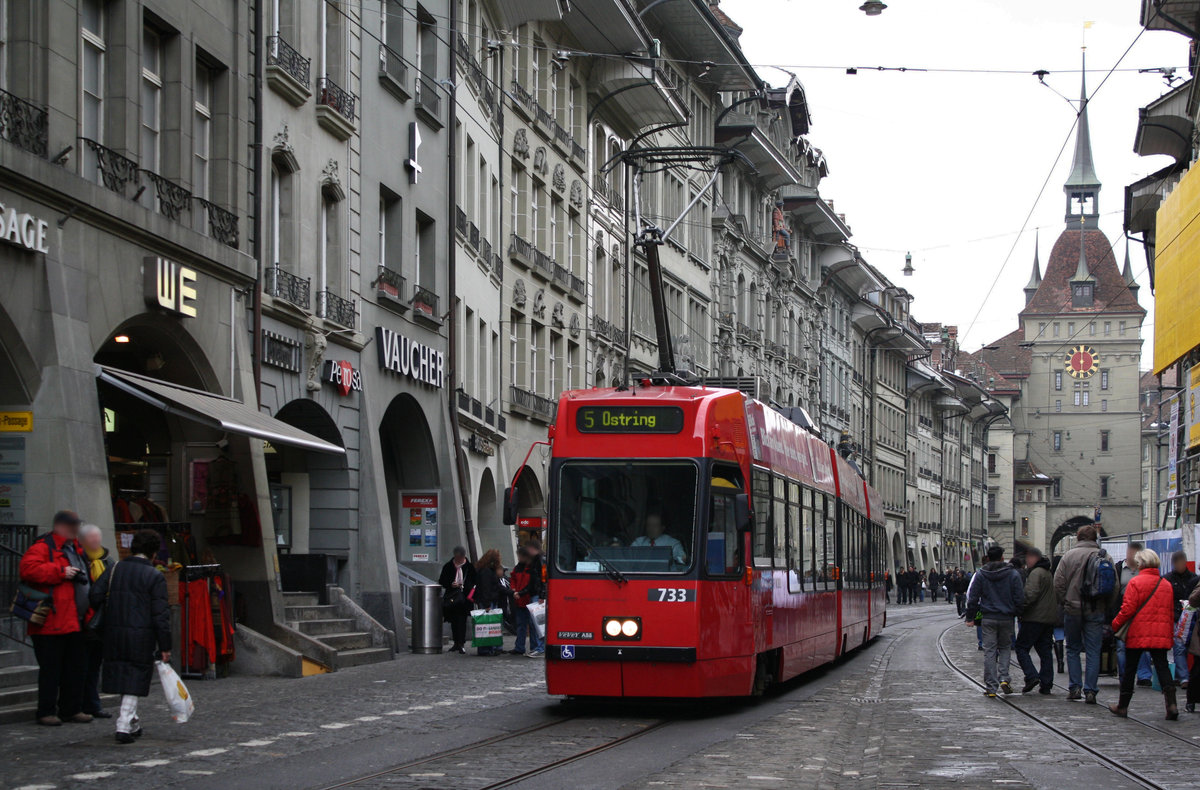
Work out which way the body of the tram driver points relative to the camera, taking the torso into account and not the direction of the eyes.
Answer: toward the camera

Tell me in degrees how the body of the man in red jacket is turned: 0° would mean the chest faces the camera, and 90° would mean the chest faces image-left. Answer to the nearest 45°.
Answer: approximately 315°

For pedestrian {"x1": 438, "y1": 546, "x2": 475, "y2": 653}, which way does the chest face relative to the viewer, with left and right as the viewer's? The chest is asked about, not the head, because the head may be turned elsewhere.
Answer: facing the viewer

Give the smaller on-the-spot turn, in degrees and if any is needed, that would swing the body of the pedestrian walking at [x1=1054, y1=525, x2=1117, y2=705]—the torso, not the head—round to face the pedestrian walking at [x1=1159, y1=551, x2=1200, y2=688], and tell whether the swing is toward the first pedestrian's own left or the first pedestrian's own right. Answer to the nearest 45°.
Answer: approximately 45° to the first pedestrian's own right

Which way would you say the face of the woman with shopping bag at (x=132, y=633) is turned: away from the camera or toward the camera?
away from the camera

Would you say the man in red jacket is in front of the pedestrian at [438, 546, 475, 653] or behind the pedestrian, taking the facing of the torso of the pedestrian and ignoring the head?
in front

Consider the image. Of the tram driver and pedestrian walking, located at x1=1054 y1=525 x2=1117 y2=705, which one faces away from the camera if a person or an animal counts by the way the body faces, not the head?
the pedestrian walking

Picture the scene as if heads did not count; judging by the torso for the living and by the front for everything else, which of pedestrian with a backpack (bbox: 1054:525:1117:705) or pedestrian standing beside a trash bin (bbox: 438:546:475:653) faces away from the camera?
pedestrian with a backpack (bbox: 1054:525:1117:705)

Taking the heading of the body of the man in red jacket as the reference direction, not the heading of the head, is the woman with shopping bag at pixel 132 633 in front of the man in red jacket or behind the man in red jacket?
in front

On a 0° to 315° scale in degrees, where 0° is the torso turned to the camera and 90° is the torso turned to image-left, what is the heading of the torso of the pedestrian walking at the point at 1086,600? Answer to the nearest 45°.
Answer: approximately 180°

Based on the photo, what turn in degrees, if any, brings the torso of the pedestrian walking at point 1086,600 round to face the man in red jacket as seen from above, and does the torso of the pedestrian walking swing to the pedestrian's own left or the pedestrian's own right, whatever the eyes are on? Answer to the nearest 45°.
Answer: approximately 135° to the pedestrian's own left

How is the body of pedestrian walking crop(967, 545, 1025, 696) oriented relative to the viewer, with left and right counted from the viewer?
facing away from the viewer
